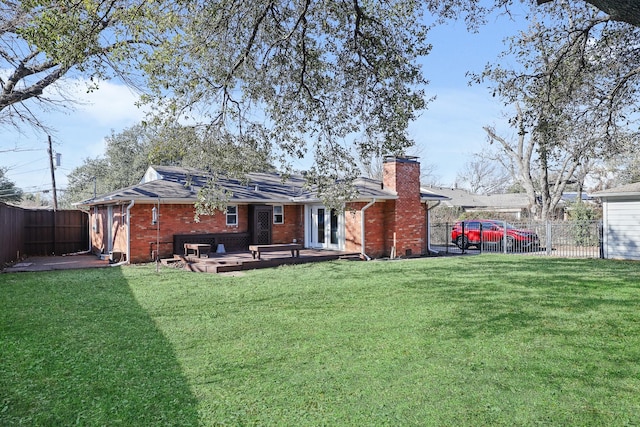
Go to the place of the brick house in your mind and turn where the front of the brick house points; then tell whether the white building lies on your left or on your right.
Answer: on your right

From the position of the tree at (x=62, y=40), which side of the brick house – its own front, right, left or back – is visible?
back

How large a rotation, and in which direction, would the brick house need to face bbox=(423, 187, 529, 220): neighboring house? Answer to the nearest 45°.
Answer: approximately 45° to its right

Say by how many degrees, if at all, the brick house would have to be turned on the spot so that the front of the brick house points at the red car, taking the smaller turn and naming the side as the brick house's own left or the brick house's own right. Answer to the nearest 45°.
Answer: approximately 90° to the brick house's own right

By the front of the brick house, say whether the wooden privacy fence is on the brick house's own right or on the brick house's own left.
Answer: on the brick house's own left

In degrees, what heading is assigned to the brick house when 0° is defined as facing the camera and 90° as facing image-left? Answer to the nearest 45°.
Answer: approximately 180°

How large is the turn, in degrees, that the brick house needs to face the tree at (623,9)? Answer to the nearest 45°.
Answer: approximately 180°

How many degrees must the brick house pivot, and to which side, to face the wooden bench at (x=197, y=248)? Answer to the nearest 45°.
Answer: approximately 135° to its left

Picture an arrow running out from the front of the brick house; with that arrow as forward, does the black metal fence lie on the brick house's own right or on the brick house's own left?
on the brick house's own right
